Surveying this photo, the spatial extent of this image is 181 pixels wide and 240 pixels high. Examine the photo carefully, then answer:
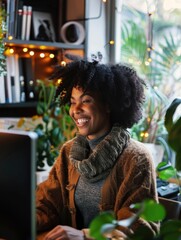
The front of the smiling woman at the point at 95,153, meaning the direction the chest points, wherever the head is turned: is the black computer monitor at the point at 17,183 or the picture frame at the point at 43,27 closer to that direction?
the black computer monitor

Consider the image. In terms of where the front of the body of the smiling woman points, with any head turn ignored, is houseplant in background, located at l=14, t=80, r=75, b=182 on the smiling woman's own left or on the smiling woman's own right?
on the smiling woman's own right

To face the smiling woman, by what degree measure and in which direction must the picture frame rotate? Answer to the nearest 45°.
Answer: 0° — it already faces them

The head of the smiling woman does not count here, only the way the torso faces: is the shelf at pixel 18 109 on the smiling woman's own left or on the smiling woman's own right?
on the smiling woman's own right
